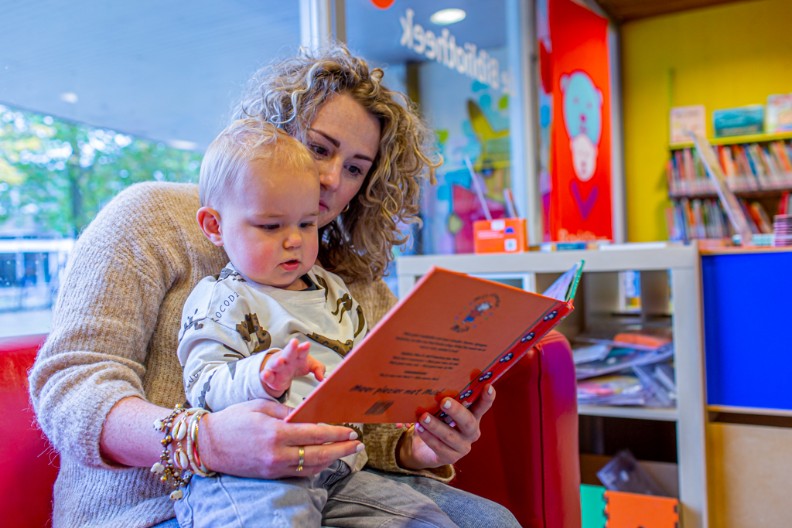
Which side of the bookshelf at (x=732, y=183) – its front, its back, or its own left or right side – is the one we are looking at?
front

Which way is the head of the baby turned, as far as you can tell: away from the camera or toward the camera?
toward the camera

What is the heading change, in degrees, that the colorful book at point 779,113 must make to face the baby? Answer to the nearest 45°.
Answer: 0° — it already faces them

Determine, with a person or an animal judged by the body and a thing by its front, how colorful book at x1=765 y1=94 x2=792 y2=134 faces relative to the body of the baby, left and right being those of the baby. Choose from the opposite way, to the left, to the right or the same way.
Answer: to the right

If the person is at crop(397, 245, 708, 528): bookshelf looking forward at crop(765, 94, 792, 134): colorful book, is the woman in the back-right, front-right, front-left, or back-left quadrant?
back-left

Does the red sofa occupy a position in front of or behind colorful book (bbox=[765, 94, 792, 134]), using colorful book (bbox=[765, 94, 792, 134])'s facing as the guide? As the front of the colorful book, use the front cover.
in front

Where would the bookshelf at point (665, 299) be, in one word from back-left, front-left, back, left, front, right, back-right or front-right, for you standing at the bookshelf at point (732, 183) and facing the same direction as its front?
front

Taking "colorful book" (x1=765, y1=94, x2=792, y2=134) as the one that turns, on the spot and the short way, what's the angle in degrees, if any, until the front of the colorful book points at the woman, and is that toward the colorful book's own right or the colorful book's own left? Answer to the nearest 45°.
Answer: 0° — it already faces them

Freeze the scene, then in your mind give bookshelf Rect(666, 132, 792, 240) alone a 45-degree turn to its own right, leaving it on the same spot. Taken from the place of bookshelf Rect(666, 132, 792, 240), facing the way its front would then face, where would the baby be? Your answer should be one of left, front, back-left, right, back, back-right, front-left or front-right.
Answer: front-left

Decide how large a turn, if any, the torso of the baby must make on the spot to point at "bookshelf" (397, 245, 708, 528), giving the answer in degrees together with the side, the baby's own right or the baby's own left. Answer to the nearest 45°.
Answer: approximately 90° to the baby's own left

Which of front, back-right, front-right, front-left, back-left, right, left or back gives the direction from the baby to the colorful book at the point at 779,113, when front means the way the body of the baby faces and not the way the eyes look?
left

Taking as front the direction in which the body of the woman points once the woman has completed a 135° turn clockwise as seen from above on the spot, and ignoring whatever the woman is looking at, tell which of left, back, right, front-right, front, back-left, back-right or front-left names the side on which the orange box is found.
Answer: back-right

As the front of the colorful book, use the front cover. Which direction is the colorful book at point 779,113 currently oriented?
toward the camera

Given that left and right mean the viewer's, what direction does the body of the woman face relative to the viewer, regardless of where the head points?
facing the viewer and to the right of the viewer

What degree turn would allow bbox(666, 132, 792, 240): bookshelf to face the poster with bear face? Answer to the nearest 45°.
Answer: approximately 45° to its right

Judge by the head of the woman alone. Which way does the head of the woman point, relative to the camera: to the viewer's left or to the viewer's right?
to the viewer's right
